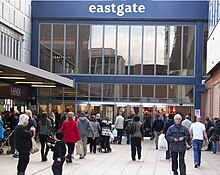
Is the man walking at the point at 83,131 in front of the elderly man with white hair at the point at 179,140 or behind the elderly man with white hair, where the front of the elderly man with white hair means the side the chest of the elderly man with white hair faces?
behind

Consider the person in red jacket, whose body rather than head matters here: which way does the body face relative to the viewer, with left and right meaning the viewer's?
facing away from the viewer

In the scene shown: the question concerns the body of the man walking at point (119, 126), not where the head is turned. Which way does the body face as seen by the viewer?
away from the camera

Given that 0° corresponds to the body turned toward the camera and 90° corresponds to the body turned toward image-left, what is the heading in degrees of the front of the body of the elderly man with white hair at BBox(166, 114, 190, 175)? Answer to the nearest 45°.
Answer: approximately 0°

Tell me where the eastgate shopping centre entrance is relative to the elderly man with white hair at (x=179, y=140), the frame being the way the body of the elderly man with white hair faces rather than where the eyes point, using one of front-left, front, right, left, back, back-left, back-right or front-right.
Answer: back
